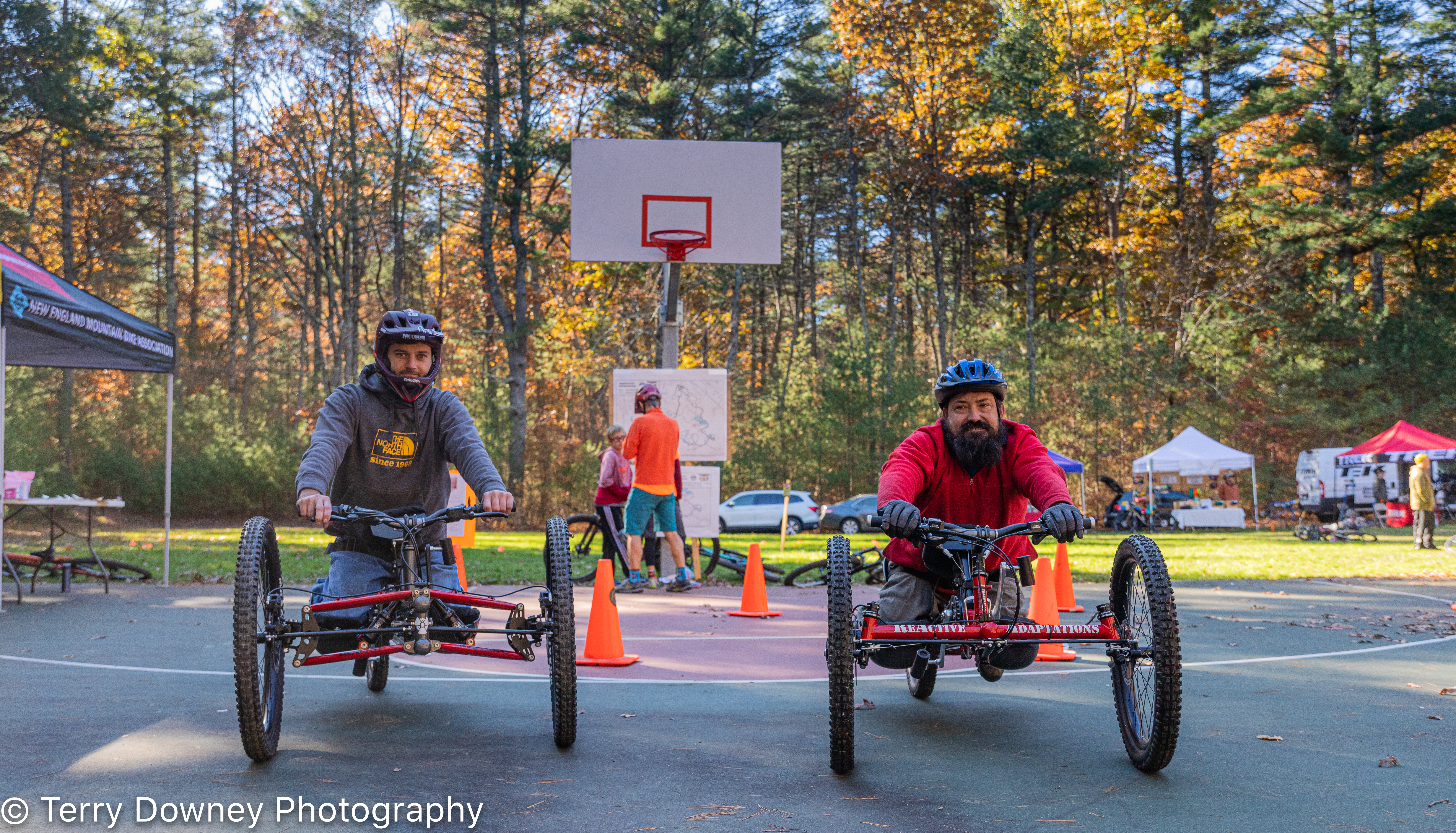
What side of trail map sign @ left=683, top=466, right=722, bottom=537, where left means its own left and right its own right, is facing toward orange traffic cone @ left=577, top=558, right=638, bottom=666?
front

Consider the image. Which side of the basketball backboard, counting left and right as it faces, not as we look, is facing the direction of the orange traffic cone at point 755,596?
front

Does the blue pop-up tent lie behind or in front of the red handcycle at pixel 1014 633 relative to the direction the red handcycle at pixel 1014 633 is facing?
behind

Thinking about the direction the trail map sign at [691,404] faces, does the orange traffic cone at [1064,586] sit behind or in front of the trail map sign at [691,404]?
in front

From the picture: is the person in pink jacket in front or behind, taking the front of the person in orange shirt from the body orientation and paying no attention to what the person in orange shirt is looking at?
in front

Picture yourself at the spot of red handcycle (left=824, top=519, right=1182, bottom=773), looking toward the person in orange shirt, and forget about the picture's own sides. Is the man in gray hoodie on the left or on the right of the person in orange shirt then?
left

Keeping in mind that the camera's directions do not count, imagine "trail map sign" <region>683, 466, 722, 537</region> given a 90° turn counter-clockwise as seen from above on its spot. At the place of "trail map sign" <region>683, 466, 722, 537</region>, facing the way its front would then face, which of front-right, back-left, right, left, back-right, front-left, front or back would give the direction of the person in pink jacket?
back-right
